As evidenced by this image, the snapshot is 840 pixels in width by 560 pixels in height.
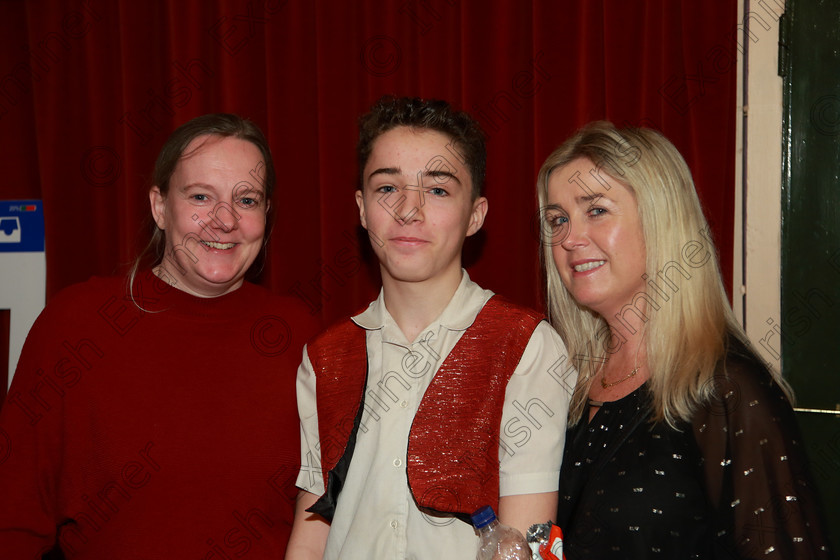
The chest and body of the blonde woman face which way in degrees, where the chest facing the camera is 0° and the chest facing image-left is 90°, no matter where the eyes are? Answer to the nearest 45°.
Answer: approximately 45°

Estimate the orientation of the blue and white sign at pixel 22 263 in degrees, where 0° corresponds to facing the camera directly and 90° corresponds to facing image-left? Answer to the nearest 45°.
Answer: approximately 0°
